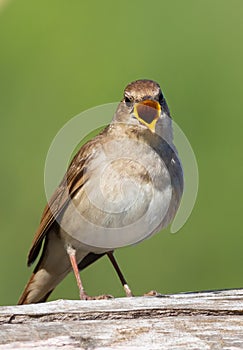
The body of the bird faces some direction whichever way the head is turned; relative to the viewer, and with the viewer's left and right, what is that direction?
facing the viewer and to the right of the viewer
